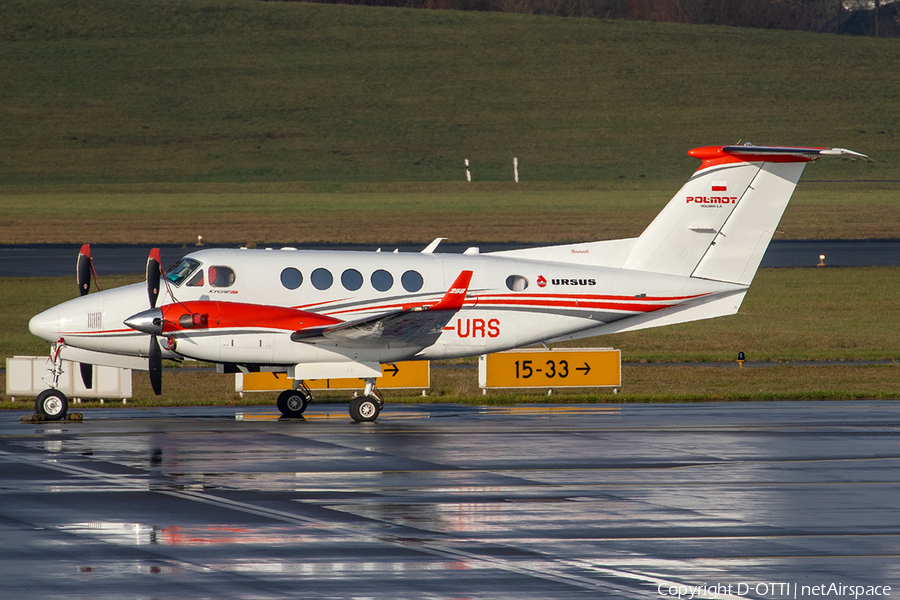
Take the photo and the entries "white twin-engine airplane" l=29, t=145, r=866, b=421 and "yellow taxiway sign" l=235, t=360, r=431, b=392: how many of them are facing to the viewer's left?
1

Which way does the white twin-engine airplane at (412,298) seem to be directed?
to the viewer's left

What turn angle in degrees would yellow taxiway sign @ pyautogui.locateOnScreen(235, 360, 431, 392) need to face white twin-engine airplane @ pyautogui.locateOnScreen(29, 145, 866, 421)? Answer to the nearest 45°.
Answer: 0° — it already faces it

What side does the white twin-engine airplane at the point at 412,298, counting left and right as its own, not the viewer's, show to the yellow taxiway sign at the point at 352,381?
right

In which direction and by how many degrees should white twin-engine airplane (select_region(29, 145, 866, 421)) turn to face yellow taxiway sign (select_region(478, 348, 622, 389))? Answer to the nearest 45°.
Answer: approximately 135° to its right

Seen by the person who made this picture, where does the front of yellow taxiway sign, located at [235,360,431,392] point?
facing the viewer

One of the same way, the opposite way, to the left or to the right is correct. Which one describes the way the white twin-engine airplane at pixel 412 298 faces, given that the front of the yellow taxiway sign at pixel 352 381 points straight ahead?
to the right

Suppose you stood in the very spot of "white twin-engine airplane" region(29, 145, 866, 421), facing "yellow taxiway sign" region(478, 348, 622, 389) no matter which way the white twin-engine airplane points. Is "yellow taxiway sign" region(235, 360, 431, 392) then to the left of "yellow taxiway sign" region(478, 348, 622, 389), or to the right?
left
